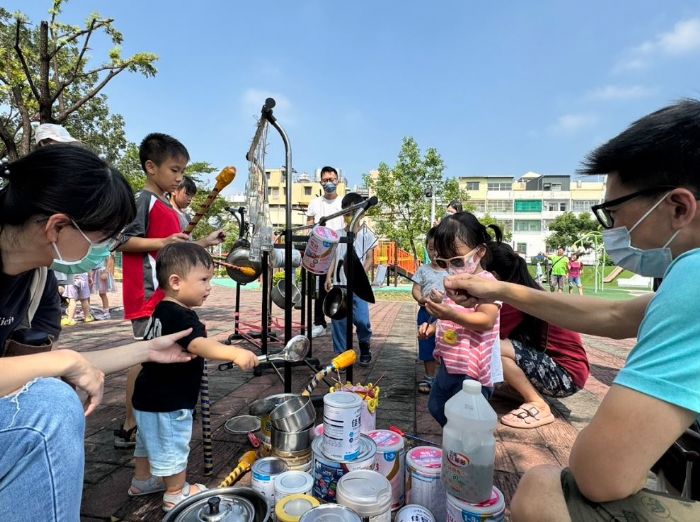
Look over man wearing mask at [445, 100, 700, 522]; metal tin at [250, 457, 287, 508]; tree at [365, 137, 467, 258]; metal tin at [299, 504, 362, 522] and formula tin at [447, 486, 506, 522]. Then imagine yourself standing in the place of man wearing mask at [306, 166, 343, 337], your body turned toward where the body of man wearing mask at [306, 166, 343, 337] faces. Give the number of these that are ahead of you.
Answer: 4

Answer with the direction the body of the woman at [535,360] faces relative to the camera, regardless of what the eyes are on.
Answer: to the viewer's left

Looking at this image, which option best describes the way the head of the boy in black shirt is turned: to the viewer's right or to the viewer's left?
to the viewer's right

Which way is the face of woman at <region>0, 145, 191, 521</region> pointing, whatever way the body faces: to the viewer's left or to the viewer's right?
to the viewer's right

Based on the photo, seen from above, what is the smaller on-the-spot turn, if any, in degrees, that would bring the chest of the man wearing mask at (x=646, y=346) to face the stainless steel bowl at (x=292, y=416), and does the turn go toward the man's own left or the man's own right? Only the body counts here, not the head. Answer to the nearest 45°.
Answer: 0° — they already face it

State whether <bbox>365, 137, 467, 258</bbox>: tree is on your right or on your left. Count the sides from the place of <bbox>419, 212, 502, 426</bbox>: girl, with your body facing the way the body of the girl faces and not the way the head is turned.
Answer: on your right

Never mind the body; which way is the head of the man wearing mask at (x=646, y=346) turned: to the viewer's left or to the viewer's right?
to the viewer's left

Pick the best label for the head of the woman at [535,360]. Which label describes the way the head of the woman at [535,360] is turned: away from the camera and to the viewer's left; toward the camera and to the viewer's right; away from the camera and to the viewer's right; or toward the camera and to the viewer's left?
away from the camera and to the viewer's left

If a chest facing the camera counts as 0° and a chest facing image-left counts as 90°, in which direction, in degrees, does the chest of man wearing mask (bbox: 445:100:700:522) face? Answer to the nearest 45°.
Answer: approximately 90°
